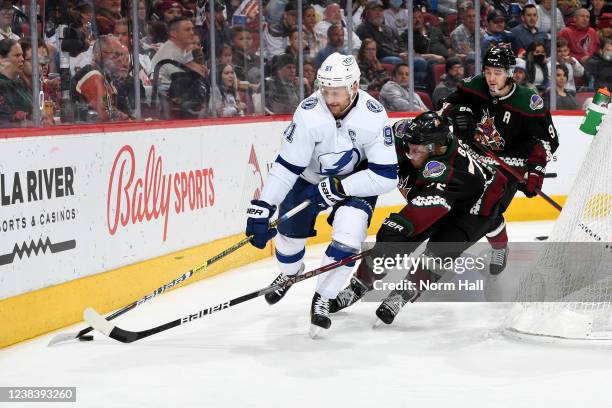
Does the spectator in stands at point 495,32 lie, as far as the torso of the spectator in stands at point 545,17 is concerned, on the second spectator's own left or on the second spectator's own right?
on the second spectator's own right

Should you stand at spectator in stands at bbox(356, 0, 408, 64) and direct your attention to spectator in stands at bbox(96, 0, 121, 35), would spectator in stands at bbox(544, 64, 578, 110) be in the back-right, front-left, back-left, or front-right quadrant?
back-left

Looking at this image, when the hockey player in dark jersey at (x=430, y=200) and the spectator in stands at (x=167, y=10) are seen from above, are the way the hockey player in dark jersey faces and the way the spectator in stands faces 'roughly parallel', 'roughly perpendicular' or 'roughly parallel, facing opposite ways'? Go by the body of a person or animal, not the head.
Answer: roughly perpendicular

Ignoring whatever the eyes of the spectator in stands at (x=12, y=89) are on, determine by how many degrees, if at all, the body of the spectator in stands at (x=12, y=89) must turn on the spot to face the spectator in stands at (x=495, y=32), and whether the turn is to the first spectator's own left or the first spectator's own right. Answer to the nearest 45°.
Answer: approximately 45° to the first spectator's own left

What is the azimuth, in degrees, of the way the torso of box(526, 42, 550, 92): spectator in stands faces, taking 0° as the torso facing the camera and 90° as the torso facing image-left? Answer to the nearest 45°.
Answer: approximately 0°

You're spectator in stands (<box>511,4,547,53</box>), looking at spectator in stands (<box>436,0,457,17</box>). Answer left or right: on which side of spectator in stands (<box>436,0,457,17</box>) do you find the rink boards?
left

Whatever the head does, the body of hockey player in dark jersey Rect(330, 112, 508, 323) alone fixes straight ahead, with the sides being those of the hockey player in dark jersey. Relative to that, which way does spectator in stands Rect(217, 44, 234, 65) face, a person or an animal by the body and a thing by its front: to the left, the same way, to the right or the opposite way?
to the left
